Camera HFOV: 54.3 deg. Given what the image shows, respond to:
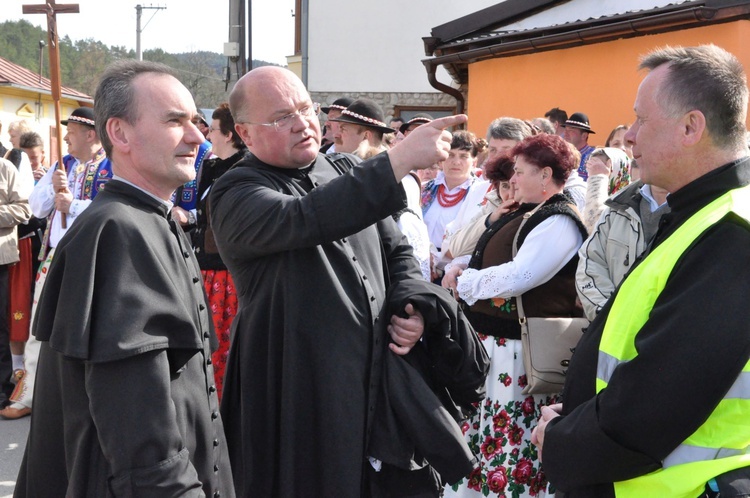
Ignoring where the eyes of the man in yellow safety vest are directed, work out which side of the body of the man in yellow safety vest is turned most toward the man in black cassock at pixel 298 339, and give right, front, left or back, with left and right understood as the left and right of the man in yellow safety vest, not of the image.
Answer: front

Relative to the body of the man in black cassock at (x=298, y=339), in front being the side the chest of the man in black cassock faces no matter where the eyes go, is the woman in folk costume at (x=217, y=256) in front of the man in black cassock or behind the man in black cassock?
behind

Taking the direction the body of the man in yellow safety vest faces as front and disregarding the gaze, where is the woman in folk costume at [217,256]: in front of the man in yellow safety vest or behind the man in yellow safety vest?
in front

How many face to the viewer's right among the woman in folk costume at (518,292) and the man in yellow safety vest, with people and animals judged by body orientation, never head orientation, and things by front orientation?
0

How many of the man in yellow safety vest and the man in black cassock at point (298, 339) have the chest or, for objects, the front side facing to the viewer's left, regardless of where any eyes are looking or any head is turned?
1

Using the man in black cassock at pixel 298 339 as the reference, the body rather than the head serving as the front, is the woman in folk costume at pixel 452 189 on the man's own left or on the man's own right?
on the man's own left

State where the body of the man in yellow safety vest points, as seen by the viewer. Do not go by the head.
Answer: to the viewer's left

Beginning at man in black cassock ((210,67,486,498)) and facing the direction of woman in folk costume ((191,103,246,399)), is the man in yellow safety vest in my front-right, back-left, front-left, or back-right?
back-right

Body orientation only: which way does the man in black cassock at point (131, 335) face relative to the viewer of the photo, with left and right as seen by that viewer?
facing to the right of the viewer

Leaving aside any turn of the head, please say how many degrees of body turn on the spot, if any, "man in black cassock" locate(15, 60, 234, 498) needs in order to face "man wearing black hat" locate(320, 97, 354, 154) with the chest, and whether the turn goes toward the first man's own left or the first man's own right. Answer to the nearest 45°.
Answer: approximately 90° to the first man's own left

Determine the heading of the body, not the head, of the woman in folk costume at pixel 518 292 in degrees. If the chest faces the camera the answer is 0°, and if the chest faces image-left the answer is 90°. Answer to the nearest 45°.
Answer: approximately 90°

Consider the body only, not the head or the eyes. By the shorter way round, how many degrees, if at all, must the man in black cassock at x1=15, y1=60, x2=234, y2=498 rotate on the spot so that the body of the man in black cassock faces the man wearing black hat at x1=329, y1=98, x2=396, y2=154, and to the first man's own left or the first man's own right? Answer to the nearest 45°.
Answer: approximately 45° to the first man's own left

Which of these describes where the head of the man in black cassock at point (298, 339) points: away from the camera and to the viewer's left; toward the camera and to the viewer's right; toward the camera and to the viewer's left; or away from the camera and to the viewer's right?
toward the camera and to the viewer's right
